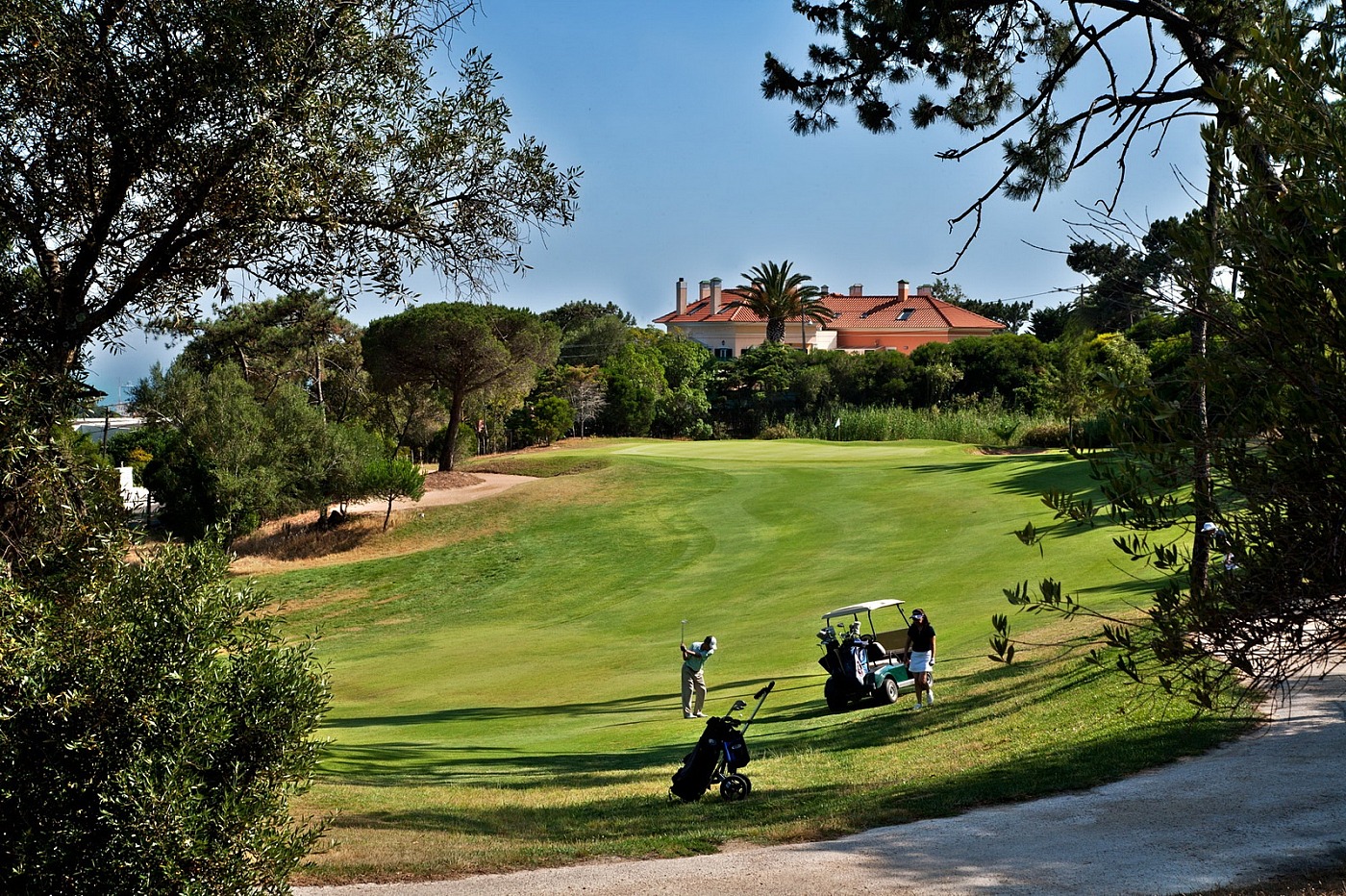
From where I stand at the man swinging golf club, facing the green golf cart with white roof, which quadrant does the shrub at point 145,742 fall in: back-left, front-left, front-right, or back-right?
back-right

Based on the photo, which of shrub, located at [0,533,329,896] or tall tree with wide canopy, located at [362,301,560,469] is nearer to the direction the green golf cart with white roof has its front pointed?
the tall tree with wide canopy

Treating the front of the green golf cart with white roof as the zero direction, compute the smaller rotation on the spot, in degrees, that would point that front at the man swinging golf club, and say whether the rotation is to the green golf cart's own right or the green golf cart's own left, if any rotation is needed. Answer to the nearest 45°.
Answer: approximately 135° to the green golf cart's own left

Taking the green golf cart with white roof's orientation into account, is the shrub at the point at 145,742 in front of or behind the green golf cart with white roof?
behind

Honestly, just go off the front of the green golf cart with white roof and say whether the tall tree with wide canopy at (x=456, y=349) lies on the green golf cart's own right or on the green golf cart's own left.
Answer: on the green golf cart's own left

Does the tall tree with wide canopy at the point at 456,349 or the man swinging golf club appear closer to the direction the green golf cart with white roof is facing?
the tall tree with wide canopy

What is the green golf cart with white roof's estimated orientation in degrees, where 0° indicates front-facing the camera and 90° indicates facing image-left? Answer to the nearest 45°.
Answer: approximately 225°
